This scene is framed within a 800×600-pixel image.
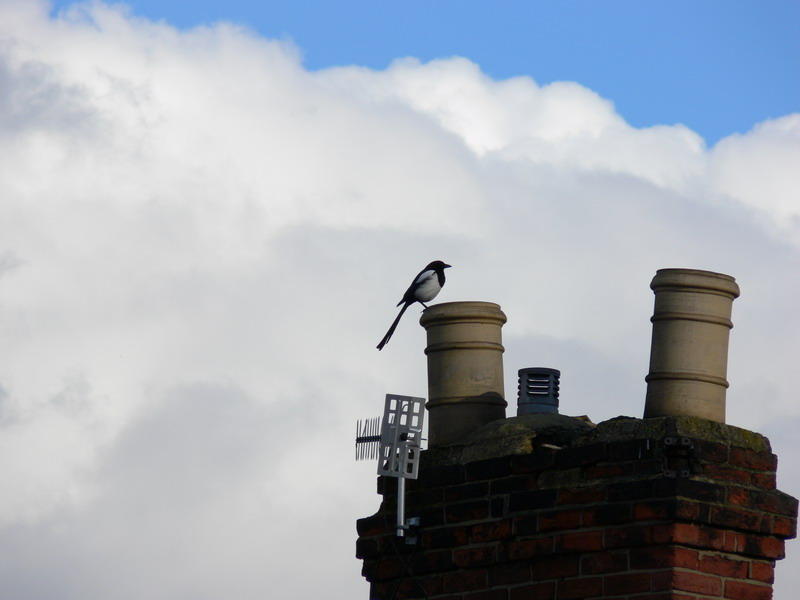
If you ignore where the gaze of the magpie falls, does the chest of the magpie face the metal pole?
no

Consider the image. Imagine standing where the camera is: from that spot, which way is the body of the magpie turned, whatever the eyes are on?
to the viewer's right
